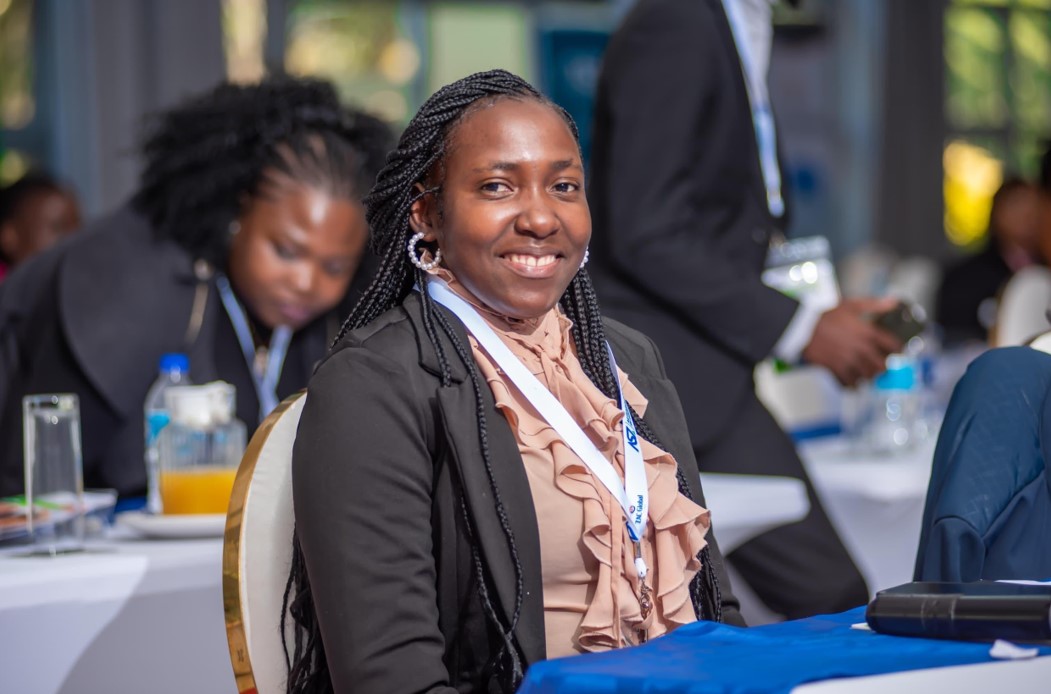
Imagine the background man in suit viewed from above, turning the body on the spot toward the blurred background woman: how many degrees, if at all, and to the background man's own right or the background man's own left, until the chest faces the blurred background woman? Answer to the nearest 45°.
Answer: approximately 180°

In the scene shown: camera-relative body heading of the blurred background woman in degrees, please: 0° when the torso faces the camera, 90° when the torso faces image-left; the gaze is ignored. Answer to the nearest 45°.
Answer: approximately 315°

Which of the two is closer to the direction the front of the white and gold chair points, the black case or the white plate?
the black case

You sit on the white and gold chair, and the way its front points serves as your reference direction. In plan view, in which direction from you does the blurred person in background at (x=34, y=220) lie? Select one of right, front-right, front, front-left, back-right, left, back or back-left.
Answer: back-left

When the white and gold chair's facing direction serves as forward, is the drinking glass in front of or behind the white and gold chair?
behind

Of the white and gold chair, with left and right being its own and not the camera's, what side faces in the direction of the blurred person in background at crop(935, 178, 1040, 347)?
left

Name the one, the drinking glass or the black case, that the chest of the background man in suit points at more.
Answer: the black case

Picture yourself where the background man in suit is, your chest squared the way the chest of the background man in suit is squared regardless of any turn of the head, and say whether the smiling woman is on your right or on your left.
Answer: on your right

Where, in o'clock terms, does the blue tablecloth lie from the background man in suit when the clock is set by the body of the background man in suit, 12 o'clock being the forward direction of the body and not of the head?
The blue tablecloth is roughly at 3 o'clock from the background man in suit.

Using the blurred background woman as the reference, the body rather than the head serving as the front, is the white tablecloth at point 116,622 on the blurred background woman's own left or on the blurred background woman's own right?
on the blurred background woman's own right

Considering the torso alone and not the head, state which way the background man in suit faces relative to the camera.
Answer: to the viewer's right
